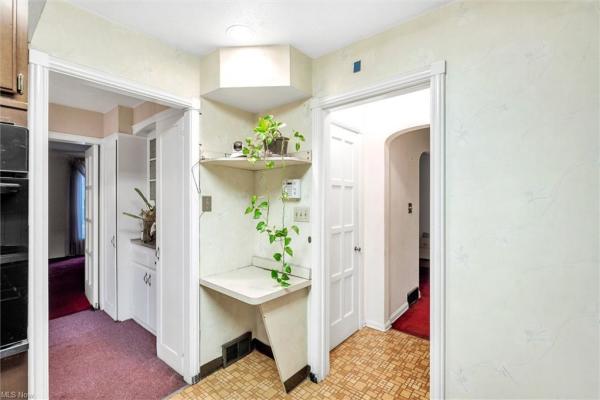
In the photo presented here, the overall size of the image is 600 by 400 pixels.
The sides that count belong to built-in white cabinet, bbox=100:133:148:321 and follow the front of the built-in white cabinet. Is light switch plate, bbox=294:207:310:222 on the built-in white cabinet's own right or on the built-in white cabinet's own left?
on the built-in white cabinet's own left

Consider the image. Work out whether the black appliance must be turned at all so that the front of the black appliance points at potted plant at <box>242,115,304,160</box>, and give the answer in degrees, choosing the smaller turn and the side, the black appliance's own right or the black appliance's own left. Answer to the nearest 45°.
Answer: approximately 45° to the black appliance's own left

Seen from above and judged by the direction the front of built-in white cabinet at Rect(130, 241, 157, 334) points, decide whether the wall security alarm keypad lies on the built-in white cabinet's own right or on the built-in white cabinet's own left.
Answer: on the built-in white cabinet's own left

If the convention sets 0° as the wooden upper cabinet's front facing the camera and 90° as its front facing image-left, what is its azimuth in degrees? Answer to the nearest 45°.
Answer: approximately 315°

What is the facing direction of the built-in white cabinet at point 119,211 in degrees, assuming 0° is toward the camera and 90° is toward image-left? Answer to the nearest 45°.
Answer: approximately 45°

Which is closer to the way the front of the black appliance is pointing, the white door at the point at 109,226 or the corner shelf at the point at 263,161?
the corner shelf

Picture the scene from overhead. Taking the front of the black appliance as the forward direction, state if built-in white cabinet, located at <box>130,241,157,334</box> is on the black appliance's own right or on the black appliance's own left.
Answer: on the black appliance's own left

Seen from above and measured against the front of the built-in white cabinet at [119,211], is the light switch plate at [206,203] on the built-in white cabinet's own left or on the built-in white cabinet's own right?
on the built-in white cabinet's own left

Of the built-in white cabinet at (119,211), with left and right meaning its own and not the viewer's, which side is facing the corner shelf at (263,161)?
left

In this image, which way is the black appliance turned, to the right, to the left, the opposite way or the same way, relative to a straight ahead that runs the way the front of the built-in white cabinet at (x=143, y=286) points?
to the left
